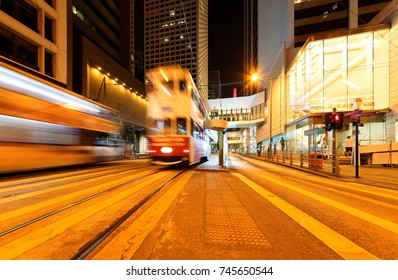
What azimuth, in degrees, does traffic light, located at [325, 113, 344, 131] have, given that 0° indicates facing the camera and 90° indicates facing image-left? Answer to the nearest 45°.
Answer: approximately 0°

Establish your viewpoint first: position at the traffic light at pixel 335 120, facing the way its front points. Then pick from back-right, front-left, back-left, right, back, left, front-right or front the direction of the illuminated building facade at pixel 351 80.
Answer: back

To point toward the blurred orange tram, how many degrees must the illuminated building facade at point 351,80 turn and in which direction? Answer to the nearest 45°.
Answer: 0° — it already faces it

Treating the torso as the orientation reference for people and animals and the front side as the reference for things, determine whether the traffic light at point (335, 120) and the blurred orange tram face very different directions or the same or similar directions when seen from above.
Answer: very different directions

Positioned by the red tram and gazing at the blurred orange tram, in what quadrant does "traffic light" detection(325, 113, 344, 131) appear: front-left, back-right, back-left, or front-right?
back-left

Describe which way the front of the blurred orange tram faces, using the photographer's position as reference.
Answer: facing away from the viewer and to the right of the viewer

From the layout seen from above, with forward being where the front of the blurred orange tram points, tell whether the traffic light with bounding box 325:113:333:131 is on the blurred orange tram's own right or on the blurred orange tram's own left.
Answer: on the blurred orange tram's own right

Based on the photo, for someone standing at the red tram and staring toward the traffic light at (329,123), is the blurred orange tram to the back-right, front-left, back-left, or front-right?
back-right

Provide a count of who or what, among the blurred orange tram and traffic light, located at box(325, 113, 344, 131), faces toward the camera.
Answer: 1
